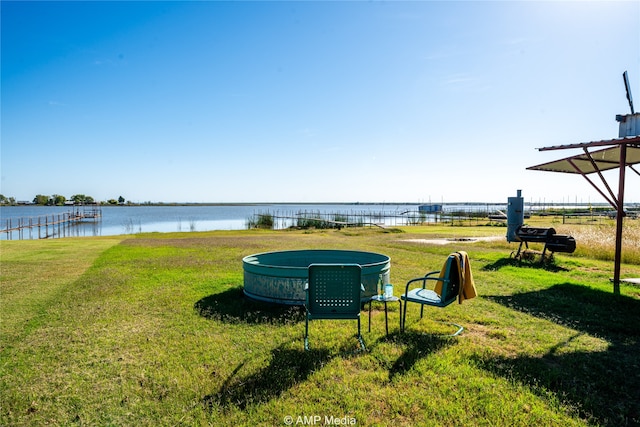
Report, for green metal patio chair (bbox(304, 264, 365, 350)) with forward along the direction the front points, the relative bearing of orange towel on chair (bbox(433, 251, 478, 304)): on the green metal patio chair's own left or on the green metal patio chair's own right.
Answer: on the green metal patio chair's own right

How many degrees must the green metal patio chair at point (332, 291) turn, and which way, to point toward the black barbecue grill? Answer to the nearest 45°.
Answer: approximately 45° to its right

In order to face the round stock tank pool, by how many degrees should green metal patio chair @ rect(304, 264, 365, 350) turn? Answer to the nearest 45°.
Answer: approximately 45° to its left

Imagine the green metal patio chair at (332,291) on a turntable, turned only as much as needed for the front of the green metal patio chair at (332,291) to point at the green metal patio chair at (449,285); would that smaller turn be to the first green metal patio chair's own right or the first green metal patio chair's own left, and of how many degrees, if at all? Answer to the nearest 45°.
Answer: approximately 90° to the first green metal patio chair's own right

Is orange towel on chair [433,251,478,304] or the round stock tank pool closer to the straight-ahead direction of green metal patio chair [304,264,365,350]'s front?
the round stock tank pool

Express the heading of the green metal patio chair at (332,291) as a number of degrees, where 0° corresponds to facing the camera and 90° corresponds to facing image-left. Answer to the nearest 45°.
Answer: approximately 180°

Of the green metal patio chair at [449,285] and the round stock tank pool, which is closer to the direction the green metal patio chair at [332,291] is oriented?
the round stock tank pool
